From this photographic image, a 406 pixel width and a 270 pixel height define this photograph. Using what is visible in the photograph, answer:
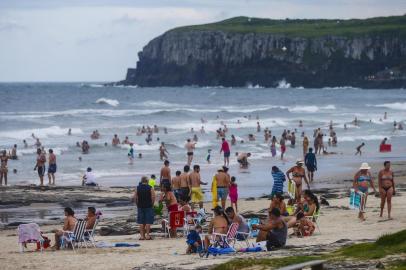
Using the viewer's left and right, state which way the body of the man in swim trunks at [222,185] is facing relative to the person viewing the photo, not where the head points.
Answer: facing away from the viewer

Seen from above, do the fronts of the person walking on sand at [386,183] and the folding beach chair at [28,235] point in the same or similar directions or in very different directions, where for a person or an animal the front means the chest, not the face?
very different directions

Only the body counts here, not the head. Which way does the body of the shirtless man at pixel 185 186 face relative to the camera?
away from the camera

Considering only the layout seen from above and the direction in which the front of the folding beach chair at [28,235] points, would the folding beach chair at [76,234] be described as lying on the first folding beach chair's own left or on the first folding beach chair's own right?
on the first folding beach chair's own right

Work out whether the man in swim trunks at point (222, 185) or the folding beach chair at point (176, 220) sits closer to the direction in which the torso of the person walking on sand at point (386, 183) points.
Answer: the folding beach chair

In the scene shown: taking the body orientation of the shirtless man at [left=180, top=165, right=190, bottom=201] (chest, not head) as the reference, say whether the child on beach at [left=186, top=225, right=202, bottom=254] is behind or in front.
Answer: behind

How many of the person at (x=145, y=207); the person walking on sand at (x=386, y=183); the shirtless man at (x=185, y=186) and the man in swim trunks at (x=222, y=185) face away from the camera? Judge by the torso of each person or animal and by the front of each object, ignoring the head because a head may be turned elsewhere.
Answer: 3

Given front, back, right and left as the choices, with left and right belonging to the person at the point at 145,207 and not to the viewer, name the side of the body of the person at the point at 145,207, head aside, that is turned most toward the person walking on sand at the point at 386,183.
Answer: right

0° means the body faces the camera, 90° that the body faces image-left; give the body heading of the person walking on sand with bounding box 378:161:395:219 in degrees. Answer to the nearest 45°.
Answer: approximately 0°

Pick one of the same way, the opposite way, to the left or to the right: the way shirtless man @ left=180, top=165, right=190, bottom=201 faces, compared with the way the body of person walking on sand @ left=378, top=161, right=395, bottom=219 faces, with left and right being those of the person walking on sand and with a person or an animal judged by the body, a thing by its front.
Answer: the opposite way

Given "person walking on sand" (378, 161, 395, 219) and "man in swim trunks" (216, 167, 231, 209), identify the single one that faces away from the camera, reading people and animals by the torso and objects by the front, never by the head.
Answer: the man in swim trunks
